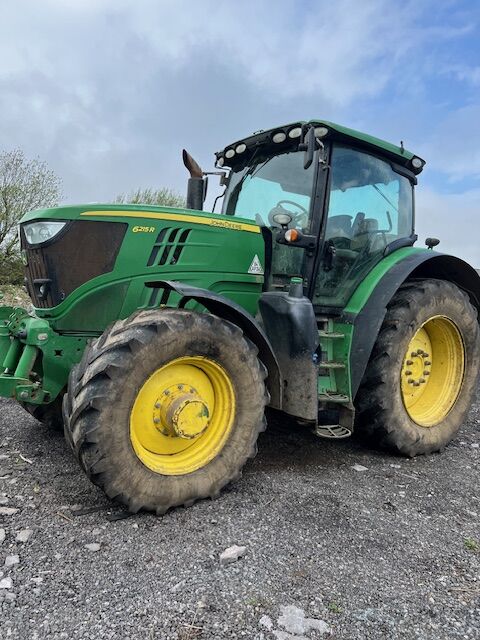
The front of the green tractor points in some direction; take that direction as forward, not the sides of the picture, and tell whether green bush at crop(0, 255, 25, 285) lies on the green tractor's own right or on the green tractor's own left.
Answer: on the green tractor's own right

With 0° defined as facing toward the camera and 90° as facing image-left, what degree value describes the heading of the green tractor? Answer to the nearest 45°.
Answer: approximately 45°
